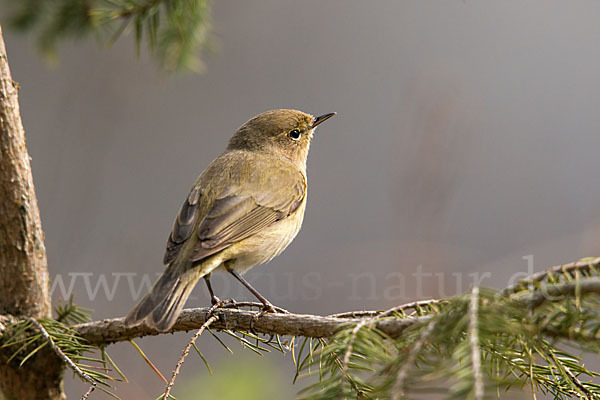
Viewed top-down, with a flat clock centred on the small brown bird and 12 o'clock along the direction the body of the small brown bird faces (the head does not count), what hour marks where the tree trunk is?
The tree trunk is roughly at 6 o'clock from the small brown bird.

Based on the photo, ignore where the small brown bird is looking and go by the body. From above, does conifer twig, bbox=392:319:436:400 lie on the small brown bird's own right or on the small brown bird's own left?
on the small brown bird's own right

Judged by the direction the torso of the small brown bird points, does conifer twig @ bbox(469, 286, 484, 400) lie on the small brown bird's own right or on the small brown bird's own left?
on the small brown bird's own right

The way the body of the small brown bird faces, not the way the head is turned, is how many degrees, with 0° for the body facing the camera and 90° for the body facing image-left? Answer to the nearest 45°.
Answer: approximately 225°
